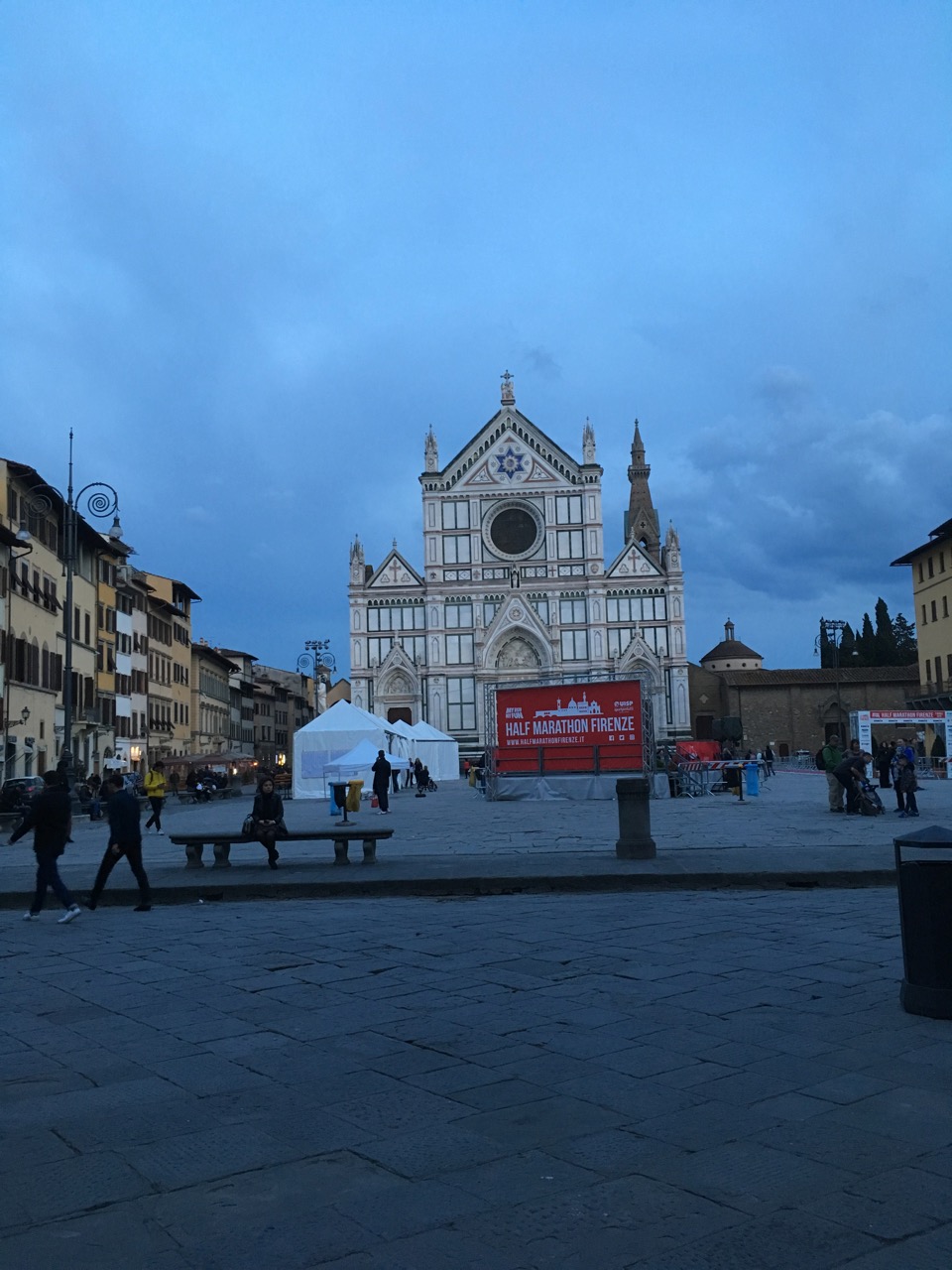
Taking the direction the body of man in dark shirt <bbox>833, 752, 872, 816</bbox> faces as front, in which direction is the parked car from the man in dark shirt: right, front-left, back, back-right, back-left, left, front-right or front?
back

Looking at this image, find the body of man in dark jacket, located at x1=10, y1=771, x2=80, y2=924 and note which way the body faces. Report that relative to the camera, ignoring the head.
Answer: to the viewer's left

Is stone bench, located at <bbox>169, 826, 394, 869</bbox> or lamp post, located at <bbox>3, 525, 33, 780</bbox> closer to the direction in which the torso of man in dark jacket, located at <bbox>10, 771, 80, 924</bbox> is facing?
the lamp post

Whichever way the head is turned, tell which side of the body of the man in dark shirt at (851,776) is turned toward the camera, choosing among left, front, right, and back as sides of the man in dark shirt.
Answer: right

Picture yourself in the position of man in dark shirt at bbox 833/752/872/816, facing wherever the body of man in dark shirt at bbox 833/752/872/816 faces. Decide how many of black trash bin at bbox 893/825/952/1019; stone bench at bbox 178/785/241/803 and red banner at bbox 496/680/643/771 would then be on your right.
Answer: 1

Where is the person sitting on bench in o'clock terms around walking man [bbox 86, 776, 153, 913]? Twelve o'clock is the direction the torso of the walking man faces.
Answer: The person sitting on bench is roughly at 4 o'clock from the walking man.

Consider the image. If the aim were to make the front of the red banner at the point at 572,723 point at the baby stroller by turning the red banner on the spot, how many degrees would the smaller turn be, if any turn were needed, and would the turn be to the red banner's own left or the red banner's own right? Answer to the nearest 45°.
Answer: approximately 45° to the red banner's own left

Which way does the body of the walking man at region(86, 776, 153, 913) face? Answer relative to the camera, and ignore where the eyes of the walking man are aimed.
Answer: to the viewer's left

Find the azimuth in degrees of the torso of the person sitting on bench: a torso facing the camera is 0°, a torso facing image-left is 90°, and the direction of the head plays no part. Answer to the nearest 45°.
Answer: approximately 0°

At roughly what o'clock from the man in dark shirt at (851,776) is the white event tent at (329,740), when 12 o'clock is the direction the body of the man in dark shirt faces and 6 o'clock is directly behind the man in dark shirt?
The white event tent is roughly at 7 o'clock from the man in dark shirt.

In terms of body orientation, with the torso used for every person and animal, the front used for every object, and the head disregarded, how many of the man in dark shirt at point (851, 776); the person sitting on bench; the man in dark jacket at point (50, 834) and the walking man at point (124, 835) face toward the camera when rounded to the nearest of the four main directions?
1

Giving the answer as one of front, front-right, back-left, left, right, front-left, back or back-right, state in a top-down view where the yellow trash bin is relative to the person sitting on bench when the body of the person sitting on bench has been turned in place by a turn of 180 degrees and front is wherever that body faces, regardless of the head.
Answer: front

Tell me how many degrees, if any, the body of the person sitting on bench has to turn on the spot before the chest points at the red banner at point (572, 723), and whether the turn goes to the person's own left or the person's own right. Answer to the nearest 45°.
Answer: approximately 135° to the person's own left

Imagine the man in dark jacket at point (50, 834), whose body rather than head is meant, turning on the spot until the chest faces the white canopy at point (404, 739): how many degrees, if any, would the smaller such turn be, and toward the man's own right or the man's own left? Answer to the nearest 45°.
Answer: approximately 135° to the man's own right

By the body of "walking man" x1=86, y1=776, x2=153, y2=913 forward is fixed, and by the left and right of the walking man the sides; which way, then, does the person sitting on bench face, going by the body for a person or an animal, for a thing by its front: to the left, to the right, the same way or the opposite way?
to the left

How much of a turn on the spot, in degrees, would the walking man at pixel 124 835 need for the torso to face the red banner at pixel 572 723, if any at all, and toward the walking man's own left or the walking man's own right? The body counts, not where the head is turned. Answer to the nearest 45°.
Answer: approximately 135° to the walking man's own right
